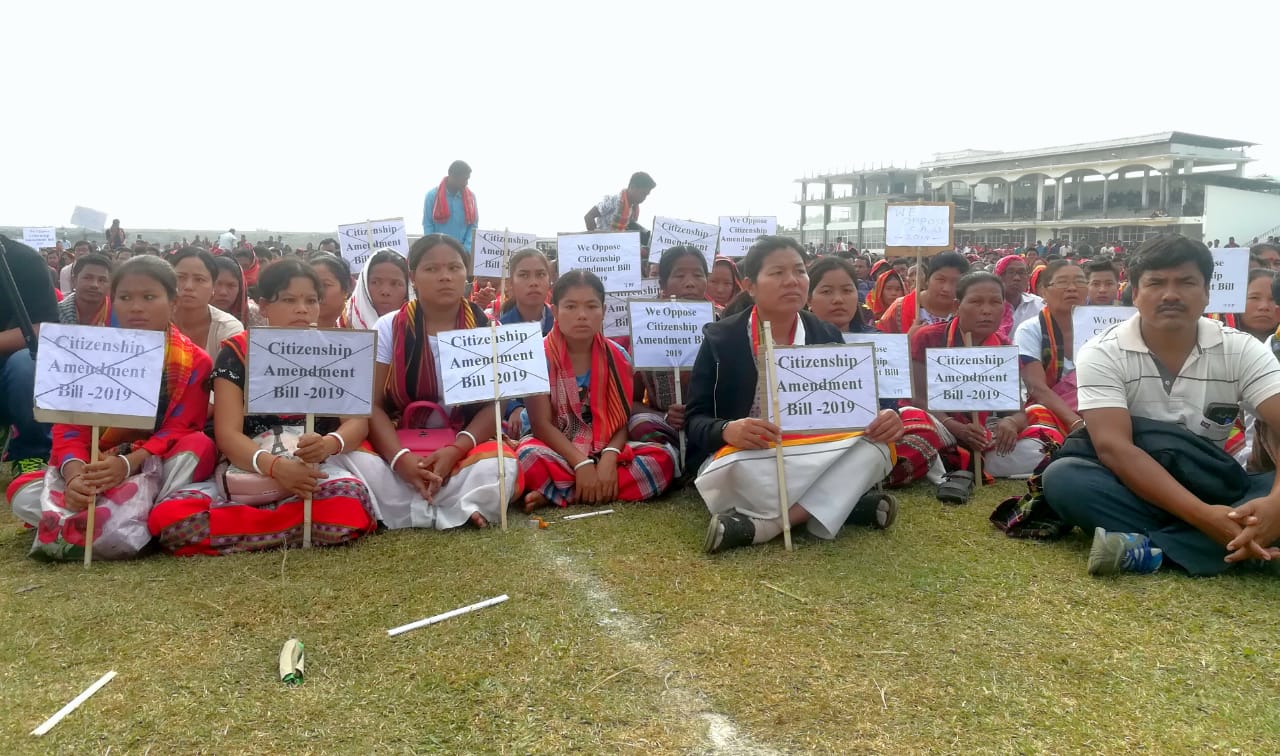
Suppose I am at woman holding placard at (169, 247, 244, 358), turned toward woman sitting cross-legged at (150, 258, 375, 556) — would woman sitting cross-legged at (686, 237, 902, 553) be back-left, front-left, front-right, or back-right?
front-left

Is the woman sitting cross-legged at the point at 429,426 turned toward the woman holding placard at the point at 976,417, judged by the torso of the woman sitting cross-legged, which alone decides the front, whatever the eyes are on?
no

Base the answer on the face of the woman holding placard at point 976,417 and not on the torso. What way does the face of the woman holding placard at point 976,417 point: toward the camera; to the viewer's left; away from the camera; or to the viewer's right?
toward the camera

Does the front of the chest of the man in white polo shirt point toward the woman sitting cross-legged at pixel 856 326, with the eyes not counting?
no

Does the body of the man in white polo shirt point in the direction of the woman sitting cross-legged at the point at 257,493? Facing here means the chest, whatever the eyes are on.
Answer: no

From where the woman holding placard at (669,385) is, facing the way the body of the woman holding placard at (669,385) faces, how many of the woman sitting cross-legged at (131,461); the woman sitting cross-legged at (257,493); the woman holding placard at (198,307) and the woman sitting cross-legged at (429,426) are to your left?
0

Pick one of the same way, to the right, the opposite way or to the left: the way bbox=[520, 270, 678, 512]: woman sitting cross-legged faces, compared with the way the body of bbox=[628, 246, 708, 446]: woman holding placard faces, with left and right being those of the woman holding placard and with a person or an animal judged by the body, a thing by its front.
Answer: the same way

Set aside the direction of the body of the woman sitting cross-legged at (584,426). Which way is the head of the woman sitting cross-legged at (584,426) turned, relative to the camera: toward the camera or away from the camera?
toward the camera

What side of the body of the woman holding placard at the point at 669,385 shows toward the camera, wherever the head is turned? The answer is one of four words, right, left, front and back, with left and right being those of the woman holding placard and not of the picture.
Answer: front

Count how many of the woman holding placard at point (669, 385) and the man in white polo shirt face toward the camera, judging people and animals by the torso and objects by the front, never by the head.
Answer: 2

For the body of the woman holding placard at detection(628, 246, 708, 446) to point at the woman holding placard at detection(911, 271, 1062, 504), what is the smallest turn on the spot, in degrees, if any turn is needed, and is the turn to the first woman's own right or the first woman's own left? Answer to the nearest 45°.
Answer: approximately 90° to the first woman's own left

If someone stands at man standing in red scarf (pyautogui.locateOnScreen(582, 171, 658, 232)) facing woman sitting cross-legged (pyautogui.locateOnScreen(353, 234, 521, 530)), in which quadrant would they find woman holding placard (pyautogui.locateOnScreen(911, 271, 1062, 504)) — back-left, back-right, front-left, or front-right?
front-left

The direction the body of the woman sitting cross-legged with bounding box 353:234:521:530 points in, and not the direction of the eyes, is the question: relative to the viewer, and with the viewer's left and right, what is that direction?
facing the viewer

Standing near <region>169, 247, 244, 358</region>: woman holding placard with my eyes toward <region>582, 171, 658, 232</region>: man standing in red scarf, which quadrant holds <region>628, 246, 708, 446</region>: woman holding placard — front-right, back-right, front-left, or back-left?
front-right

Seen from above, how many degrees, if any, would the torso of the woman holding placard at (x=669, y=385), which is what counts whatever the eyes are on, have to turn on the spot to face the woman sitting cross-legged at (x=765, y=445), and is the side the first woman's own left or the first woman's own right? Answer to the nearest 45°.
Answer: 0° — they already face them

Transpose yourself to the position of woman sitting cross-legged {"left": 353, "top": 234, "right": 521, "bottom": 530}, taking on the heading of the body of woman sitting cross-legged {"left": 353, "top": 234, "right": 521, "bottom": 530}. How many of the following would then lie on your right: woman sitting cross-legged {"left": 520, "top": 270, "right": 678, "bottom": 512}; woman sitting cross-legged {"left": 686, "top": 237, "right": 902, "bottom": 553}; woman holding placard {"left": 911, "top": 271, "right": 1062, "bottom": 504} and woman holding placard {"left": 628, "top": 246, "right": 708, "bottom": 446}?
0

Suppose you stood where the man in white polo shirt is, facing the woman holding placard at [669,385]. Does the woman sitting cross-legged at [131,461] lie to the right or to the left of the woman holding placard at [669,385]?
left

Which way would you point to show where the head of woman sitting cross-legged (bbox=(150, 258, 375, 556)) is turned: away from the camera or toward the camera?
toward the camera
